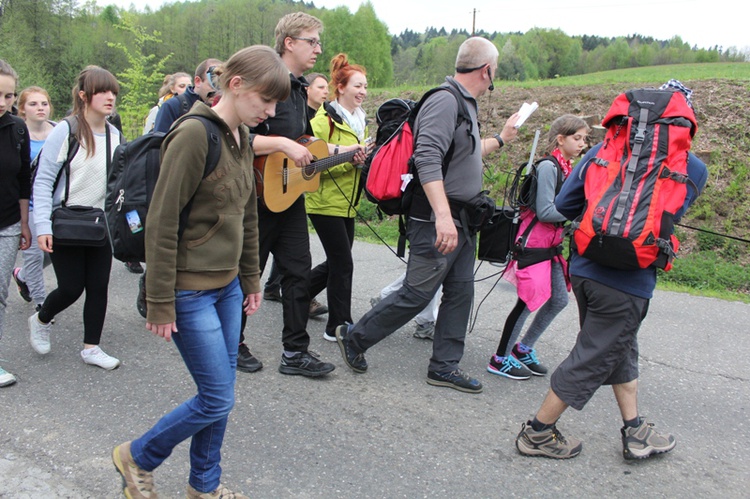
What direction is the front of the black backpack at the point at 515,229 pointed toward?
to the viewer's left

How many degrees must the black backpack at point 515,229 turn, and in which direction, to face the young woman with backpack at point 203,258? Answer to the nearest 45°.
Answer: approximately 45° to its left
